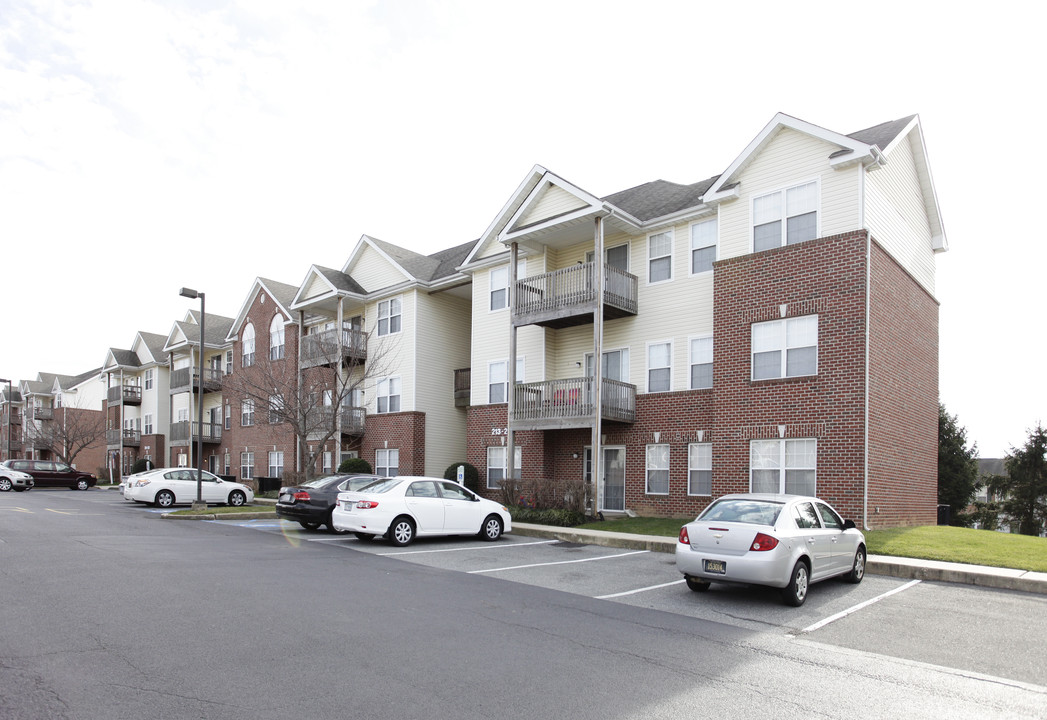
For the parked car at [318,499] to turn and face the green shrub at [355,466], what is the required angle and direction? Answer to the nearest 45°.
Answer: approximately 45° to its left

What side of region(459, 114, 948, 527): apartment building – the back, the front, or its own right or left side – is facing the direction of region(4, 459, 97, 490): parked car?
right

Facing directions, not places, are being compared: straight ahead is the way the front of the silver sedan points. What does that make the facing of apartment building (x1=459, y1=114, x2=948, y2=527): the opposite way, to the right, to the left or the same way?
the opposite way

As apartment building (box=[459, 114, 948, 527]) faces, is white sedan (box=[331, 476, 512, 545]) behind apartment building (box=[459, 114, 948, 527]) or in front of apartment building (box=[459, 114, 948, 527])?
in front
